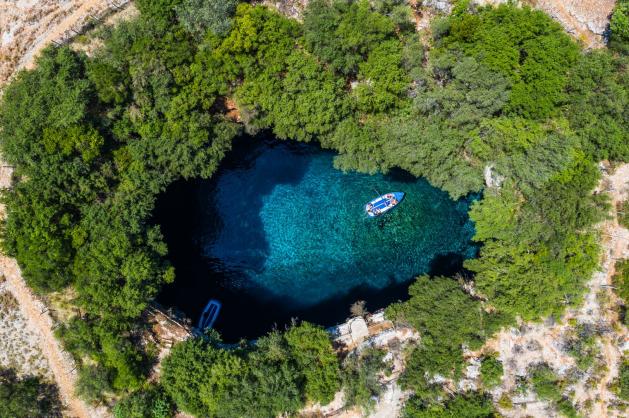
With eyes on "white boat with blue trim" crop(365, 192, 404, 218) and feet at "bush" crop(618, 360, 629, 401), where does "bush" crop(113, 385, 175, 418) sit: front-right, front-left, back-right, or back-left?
front-left

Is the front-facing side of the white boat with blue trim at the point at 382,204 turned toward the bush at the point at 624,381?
no

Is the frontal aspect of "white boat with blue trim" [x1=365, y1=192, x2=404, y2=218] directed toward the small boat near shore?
no

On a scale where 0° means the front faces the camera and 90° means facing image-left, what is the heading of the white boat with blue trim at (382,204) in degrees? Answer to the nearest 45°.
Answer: approximately 225°

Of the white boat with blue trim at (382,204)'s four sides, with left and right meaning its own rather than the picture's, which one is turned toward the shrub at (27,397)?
back

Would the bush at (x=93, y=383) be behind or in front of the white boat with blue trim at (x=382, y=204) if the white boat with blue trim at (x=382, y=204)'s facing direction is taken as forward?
behind

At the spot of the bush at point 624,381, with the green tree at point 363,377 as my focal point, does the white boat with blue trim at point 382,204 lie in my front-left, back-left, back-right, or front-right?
front-right

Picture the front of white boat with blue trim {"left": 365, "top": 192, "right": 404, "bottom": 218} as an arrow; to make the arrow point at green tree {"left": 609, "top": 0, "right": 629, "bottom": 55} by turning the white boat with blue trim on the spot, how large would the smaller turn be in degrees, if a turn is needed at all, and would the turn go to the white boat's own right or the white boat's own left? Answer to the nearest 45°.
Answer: approximately 45° to the white boat's own right
